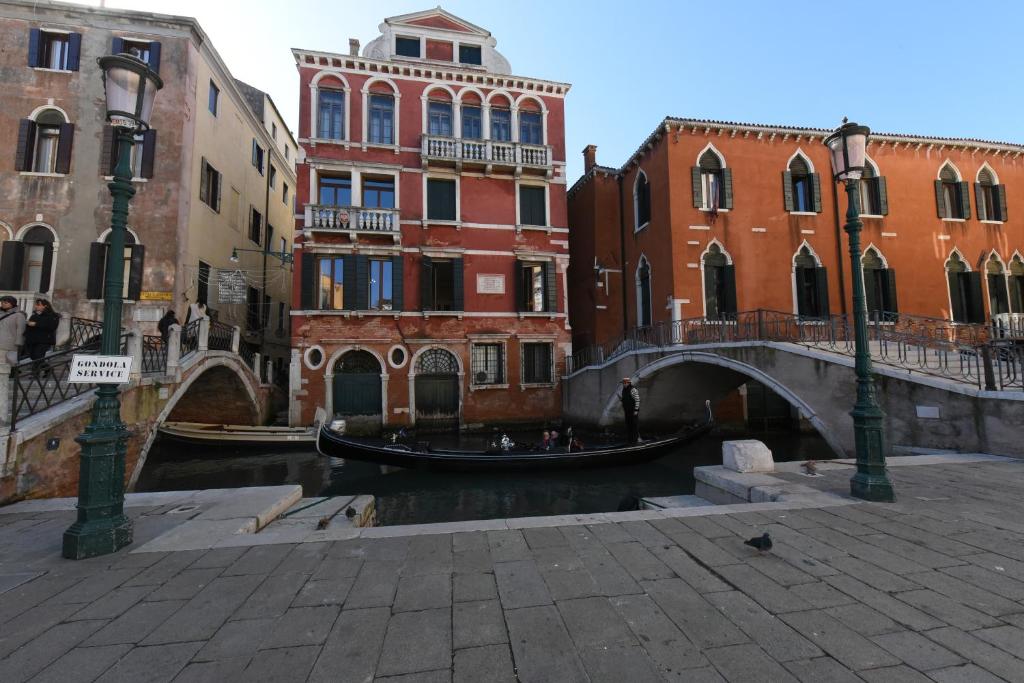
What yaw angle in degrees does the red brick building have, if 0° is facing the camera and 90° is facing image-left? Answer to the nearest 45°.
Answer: approximately 0°

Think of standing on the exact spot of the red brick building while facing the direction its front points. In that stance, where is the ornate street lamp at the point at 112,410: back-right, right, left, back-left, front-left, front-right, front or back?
front

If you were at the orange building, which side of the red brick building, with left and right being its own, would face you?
left

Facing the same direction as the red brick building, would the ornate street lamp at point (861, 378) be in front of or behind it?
in front

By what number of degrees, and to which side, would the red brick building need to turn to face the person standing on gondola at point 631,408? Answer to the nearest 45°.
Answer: approximately 45° to its left

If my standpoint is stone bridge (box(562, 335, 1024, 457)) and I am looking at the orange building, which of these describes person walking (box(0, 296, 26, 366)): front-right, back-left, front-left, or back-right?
back-left

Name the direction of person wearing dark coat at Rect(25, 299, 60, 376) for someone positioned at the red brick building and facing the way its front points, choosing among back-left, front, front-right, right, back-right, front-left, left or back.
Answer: front-right

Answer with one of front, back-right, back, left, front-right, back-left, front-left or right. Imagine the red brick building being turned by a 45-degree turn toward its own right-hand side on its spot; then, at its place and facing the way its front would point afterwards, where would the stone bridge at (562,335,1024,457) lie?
left

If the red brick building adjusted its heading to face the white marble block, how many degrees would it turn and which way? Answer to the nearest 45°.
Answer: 0° — it already faces it

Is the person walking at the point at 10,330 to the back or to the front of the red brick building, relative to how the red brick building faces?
to the front

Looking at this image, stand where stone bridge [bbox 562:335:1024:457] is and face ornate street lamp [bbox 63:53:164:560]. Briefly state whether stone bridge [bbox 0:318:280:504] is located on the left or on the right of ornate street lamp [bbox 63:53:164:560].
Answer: right
